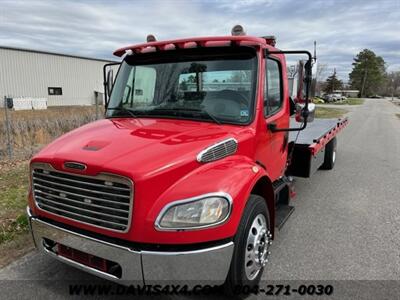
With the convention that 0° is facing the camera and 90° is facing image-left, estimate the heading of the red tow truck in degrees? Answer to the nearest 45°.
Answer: approximately 45°

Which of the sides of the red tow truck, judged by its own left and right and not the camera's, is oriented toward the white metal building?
right
